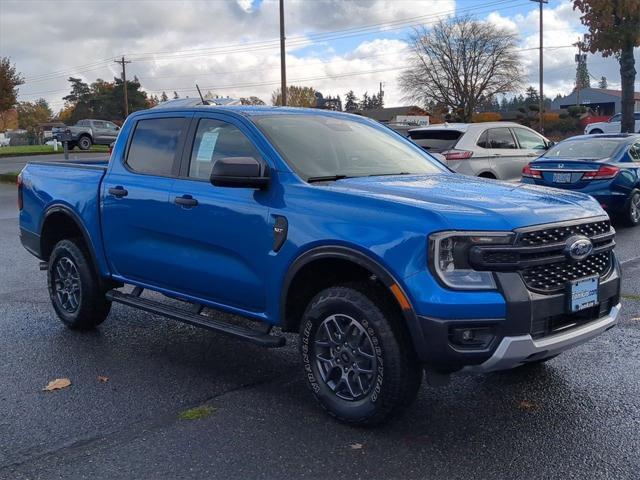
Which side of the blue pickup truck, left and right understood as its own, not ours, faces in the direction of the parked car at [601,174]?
left

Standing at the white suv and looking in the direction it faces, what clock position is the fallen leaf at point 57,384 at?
The fallen leaf is roughly at 5 o'clock from the white suv.

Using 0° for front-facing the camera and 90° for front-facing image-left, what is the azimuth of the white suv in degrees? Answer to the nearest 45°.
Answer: approximately 225°

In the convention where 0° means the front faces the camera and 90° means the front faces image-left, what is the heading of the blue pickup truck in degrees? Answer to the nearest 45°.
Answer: approximately 315°

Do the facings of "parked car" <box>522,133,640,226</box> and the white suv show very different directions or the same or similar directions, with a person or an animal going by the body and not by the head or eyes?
same or similar directions

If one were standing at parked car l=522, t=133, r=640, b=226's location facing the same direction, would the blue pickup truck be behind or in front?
behind

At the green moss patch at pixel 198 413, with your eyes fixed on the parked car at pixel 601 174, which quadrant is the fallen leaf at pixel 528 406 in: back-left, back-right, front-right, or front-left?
front-right

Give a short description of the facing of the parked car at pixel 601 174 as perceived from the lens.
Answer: facing away from the viewer and to the right of the viewer

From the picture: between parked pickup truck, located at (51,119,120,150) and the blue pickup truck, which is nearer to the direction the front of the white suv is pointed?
the parked pickup truck

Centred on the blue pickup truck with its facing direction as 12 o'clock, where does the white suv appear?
The white suv is roughly at 8 o'clock from the blue pickup truck.

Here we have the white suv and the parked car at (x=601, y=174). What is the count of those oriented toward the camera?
0

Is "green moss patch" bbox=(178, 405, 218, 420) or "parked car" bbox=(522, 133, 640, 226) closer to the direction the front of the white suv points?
the parked car

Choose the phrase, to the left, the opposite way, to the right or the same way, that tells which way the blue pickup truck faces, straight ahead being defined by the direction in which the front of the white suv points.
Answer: to the right

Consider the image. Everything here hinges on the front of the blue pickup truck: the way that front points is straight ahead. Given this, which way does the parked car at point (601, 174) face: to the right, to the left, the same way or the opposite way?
to the left

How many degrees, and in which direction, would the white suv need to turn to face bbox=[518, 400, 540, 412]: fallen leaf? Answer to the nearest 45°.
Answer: approximately 135° to its right

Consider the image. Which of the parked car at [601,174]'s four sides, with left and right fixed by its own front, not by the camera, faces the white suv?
left

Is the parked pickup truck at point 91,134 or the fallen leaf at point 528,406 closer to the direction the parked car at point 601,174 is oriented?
the parked pickup truck
